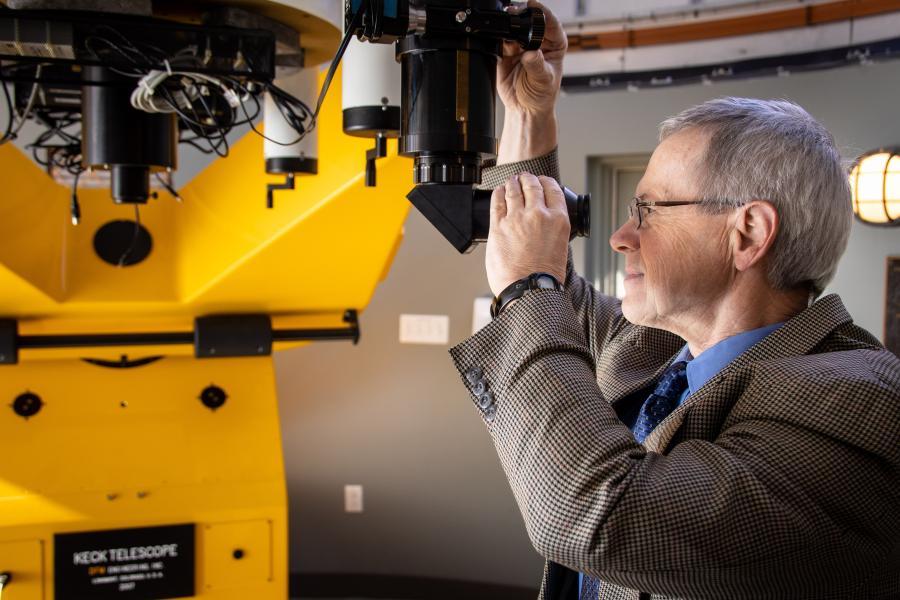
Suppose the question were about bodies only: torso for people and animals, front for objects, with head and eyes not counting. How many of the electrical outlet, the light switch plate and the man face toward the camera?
2

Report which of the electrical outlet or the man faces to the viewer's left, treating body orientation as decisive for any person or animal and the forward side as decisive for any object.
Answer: the man

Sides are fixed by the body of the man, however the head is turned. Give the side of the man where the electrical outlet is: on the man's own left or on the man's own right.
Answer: on the man's own right

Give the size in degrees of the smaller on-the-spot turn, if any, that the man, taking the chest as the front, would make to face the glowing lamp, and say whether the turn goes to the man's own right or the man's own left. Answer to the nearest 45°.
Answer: approximately 90° to the man's own right

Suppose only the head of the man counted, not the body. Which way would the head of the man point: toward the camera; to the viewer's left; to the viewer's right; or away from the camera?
to the viewer's left

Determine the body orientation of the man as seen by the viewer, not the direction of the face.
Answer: to the viewer's left
